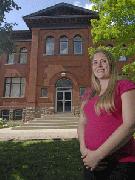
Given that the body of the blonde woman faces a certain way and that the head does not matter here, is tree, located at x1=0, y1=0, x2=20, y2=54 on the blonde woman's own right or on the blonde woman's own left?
on the blonde woman's own right

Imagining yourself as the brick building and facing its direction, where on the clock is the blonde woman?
The blonde woman is roughly at 12 o'clock from the brick building.

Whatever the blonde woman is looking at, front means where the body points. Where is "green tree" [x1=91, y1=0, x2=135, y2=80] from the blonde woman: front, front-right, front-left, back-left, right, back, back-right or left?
back-right

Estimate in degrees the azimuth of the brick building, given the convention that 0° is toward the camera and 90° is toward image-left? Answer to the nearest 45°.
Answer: approximately 0°

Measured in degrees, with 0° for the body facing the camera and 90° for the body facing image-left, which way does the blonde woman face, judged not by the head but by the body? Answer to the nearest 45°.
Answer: approximately 45°
